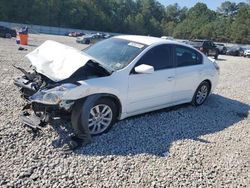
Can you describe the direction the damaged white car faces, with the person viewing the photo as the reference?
facing the viewer and to the left of the viewer

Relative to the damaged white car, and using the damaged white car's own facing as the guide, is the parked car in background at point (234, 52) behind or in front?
behind
